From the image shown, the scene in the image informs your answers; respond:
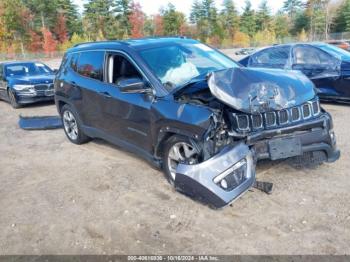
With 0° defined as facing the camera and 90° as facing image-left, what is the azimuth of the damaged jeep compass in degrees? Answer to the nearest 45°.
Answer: approximately 315°
